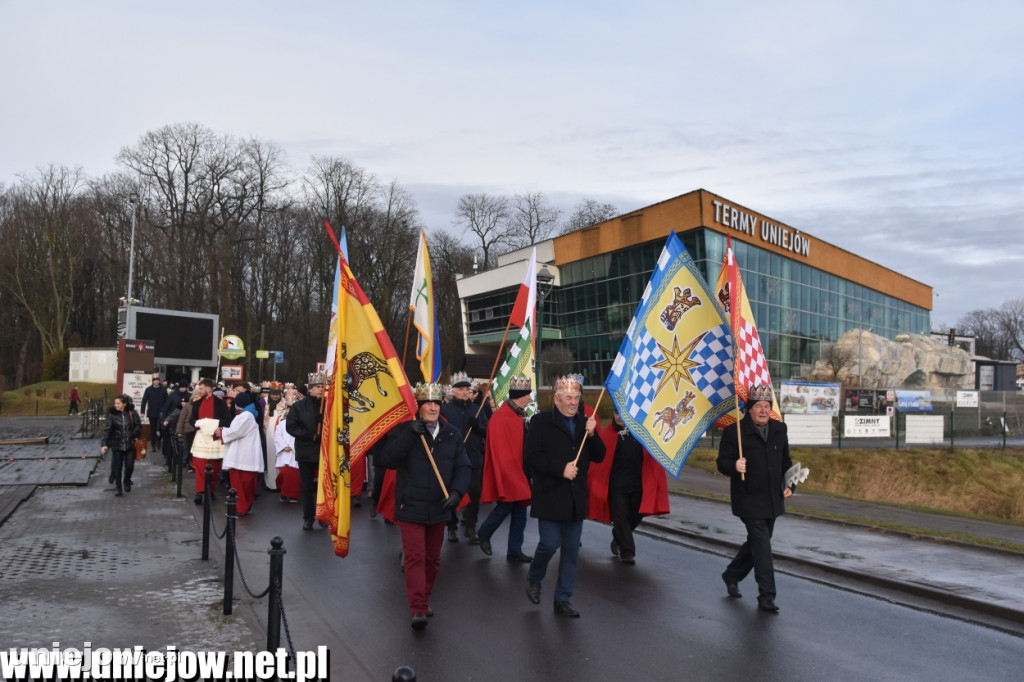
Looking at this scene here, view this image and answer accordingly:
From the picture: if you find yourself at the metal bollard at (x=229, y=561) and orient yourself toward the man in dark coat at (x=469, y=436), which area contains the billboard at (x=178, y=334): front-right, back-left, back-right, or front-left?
front-left

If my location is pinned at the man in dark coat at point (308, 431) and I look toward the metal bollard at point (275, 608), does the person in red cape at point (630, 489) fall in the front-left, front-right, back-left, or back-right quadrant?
front-left

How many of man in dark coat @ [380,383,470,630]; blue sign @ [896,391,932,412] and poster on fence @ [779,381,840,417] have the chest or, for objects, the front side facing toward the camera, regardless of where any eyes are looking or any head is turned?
3

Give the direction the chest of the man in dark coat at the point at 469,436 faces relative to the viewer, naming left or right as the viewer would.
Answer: facing the viewer

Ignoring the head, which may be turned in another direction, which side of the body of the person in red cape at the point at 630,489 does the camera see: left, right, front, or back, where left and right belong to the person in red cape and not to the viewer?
front

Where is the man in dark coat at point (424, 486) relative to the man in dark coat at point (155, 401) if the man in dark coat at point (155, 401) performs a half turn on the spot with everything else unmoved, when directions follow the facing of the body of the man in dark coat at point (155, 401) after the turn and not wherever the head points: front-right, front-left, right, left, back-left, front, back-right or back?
back

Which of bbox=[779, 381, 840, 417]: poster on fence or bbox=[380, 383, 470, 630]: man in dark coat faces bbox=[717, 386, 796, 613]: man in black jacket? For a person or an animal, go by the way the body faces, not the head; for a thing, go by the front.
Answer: the poster on fence

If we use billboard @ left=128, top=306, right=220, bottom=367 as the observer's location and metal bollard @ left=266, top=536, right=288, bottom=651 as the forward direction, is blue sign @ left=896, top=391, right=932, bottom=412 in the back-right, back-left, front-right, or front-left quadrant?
front-left

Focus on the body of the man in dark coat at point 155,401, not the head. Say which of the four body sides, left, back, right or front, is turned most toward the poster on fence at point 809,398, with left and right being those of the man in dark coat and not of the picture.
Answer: left

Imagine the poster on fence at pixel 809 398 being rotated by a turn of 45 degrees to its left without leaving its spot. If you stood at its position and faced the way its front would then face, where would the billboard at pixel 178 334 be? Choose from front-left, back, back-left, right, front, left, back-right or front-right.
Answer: back-right

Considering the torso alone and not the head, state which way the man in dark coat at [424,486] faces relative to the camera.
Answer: toward the camera

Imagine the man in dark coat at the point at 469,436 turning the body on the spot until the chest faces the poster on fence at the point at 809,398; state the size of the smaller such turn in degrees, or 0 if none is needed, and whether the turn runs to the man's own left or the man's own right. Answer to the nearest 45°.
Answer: approximately 135° to the man's own left

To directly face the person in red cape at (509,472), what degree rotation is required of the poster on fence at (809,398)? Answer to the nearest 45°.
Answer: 0° — it already faces them

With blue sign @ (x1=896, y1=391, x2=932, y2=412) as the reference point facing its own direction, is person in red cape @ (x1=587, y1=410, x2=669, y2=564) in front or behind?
in front

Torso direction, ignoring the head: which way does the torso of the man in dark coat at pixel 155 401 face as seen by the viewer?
toward the camera

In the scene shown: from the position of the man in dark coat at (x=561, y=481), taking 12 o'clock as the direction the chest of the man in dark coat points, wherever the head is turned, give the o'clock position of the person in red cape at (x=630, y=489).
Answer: The person in red cape is roughly at 8 o'clock from the man in dark coat.
